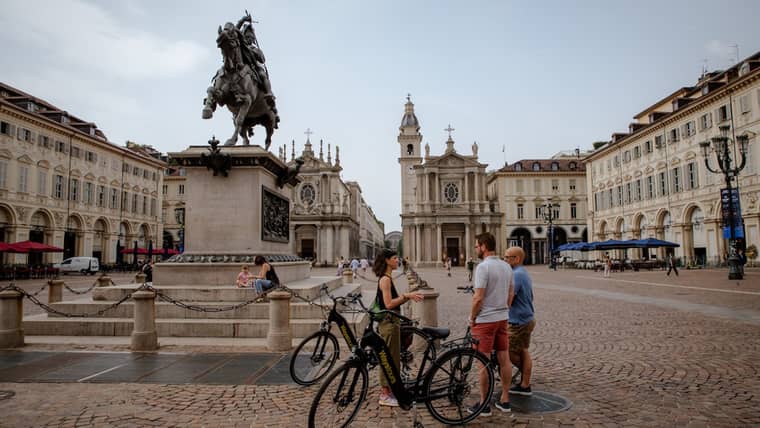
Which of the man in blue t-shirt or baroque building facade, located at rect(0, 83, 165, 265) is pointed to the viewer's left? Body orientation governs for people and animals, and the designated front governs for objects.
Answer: the man in blue t-shirt

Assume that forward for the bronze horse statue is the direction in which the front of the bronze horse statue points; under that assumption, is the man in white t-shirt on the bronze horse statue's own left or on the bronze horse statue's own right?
on the bronze horse statue's own left

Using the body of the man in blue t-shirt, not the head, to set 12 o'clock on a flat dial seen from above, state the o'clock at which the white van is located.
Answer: The white van is roughly at 1 o'clock from the man in blue t-shirt.

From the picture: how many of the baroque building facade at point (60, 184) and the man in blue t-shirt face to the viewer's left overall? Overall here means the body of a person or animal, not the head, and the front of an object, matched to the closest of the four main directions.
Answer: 1

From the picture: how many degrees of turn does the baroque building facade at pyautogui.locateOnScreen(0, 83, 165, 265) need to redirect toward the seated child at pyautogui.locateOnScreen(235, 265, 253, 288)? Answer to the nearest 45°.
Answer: approximately 45° to its right

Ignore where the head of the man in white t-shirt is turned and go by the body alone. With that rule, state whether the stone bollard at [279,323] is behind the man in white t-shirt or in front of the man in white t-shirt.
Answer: in front

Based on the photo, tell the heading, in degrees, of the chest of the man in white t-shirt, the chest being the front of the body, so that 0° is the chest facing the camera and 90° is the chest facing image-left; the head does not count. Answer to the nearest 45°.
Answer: approximately 135°

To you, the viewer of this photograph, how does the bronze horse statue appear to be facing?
facing the viewer and to the left of the viewer

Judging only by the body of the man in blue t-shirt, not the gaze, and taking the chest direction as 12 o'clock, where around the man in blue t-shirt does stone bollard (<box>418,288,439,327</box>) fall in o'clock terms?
The stone bollard is roughly at 2 o'clock from the man in blue t-shirt.

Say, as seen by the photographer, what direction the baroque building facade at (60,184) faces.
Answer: facing the viewer and to the right of the viewer

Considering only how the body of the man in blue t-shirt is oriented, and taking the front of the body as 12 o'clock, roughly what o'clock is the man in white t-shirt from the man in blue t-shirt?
The man in white t-shirt is roughly at 10 o'clock from the man in blue t-shirt.

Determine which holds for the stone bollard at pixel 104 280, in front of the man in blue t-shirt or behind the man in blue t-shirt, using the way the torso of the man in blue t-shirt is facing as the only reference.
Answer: in front

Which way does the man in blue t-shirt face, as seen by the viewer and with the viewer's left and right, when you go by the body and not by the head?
facing to the left of the viewer

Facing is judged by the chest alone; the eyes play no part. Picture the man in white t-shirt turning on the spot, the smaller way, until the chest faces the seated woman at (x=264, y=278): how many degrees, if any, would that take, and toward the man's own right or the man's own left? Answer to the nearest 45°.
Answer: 0° — they already face them
